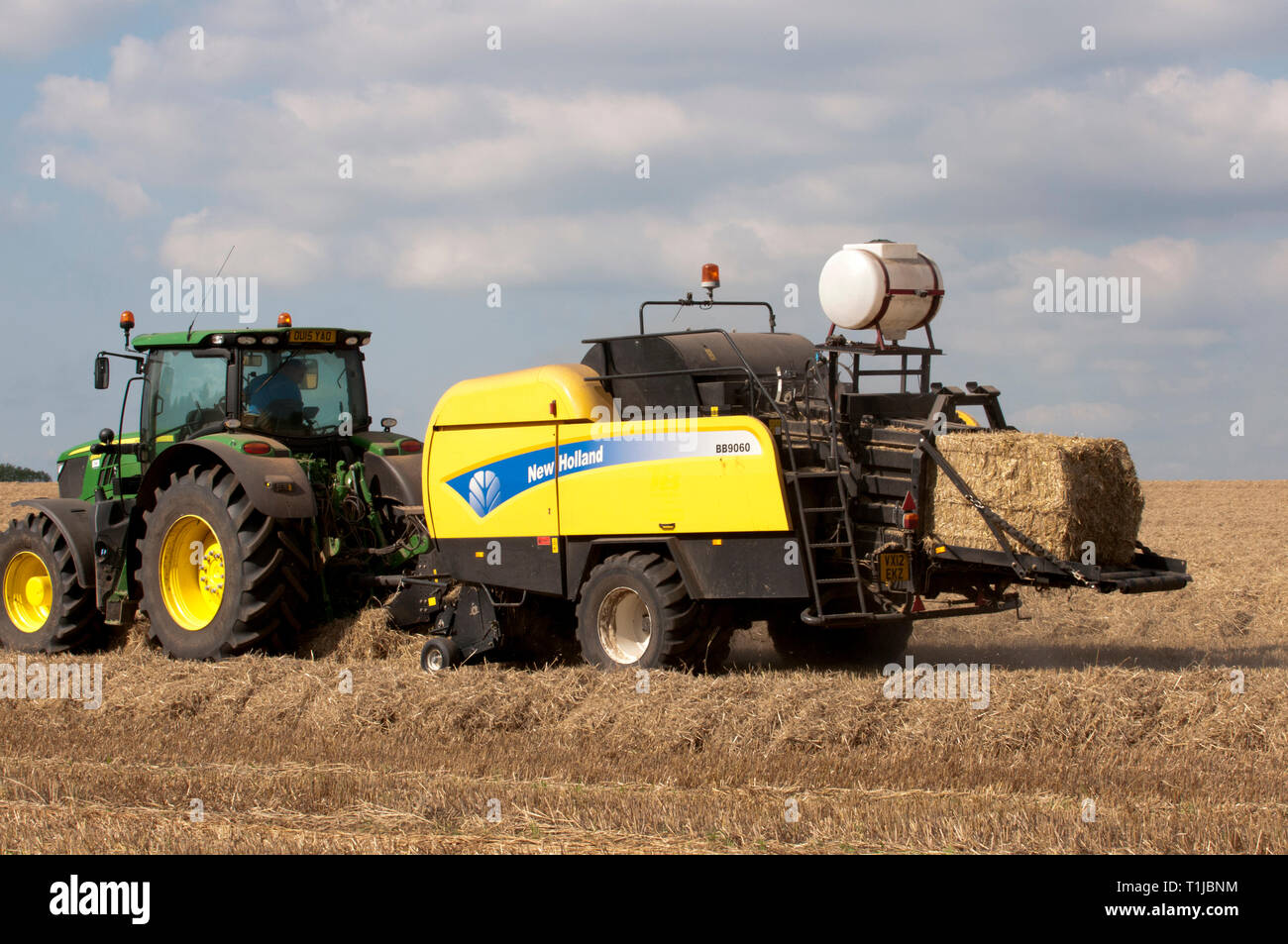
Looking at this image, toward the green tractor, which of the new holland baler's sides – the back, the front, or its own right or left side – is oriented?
front

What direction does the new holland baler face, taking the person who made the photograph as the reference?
facing away from the viewer and to the left of the viewer

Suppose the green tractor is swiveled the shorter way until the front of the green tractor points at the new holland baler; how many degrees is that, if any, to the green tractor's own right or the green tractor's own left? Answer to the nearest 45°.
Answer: approximately 180°

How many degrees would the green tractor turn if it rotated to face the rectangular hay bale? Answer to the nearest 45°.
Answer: approximately 180°

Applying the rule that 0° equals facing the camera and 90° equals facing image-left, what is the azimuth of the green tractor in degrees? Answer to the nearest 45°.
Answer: approximately 135°

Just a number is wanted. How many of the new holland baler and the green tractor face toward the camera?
0
